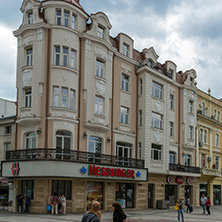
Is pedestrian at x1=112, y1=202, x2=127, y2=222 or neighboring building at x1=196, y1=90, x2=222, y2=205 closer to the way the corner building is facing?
the pedestrian

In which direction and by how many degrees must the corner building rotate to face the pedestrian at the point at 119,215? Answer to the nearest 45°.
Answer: approximately 45° to its right

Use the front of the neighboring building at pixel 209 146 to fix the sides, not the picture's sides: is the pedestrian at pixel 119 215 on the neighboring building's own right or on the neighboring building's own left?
on the neighboring building's own right

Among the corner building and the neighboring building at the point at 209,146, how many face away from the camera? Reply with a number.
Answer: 0

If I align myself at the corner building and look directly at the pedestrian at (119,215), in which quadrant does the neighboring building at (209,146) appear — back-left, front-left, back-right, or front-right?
back-left

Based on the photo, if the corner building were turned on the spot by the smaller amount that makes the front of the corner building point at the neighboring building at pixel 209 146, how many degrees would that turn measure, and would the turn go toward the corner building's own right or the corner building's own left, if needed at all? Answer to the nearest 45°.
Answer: approximately 90° to the corner building's own left

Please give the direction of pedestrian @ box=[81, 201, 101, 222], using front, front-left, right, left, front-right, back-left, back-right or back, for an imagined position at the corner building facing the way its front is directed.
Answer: front-right

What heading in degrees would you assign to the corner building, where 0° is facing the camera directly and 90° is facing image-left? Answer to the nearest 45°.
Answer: approximately 315°
